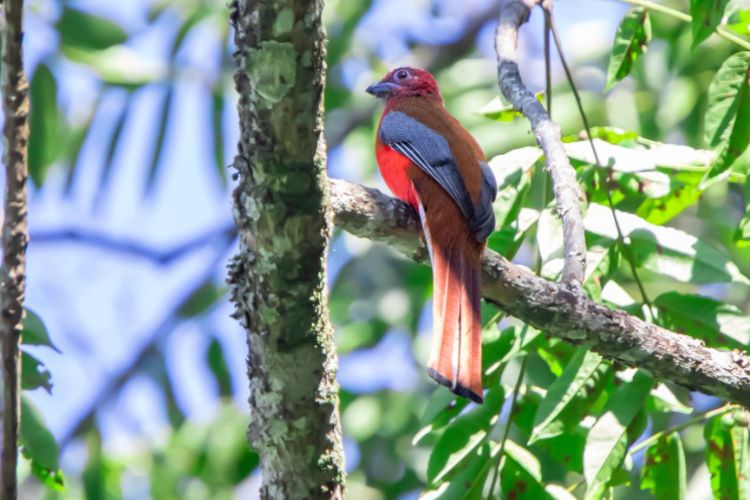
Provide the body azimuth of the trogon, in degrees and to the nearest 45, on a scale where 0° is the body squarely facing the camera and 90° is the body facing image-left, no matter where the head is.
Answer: approximately 135°

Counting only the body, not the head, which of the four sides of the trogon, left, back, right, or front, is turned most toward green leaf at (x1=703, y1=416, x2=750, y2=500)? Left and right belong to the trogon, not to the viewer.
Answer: back

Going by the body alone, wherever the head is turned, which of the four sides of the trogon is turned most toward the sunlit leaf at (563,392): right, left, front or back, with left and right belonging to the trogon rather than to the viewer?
right
